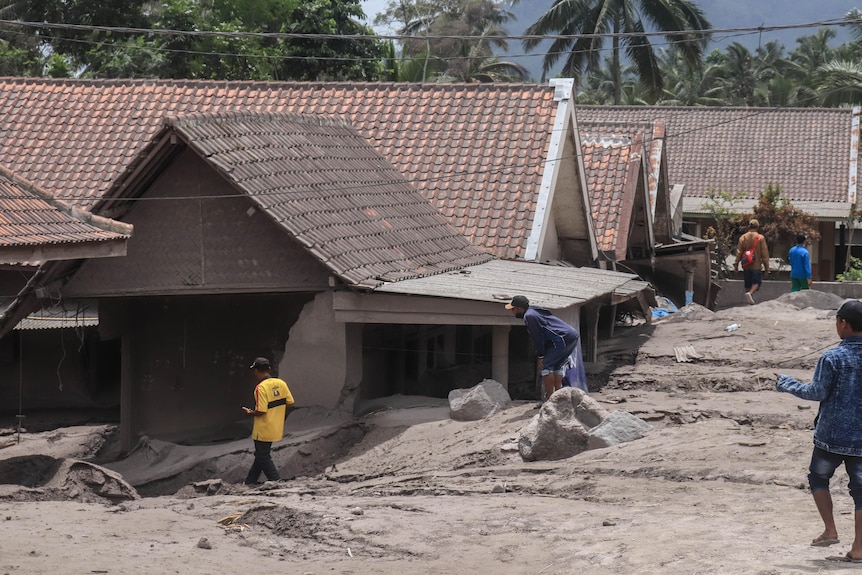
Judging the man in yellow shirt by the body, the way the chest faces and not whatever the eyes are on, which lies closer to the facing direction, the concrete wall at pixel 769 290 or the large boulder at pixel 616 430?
the concrete wall

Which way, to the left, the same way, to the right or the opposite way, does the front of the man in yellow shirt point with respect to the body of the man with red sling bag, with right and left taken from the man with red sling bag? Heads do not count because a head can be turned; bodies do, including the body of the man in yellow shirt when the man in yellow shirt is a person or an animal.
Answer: to the left

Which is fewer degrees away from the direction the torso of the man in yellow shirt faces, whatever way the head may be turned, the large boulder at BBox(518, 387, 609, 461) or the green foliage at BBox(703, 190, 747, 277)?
the green foliage

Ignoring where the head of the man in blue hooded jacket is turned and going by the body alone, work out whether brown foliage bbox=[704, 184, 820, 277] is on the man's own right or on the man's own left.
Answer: on the man's own right

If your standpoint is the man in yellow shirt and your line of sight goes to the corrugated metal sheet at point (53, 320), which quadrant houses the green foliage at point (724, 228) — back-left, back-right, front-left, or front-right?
front-right

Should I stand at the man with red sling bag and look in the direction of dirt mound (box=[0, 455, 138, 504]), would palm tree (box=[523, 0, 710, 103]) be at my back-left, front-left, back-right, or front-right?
back-right

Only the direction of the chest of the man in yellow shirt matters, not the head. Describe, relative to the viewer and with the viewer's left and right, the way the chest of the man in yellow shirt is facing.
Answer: facing away from the viewer and to the left of the viewer

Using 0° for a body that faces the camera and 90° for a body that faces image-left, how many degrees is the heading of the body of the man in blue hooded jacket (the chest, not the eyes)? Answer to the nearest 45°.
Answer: approximately 90°

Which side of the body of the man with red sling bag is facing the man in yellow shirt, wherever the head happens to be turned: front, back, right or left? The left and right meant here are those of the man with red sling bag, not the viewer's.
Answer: back

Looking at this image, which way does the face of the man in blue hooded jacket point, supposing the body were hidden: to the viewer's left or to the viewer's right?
to the viewer's left

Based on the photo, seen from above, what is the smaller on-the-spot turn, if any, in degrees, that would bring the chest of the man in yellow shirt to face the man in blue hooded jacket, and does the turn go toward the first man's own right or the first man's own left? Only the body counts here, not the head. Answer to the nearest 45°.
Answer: approximately 135° to the first man's own right

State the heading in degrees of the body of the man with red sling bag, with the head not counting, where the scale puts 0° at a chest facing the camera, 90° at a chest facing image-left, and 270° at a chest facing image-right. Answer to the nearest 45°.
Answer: approximately 180°

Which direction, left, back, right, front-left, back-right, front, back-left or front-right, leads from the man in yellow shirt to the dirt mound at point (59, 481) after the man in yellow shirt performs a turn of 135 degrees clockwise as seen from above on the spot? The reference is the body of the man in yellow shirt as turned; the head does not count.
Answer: back
